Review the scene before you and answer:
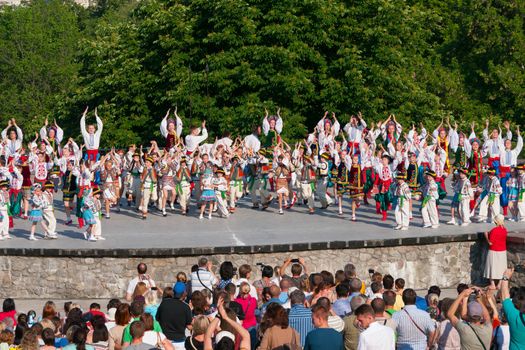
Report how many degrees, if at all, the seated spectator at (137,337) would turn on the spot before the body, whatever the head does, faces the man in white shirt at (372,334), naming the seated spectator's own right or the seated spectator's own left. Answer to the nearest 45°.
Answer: approximately 90° to the seated spectator's own right

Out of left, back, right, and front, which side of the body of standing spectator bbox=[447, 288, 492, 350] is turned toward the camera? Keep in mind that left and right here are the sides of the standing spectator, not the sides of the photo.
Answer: back

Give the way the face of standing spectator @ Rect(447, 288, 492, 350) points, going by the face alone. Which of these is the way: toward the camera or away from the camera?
away from the camera

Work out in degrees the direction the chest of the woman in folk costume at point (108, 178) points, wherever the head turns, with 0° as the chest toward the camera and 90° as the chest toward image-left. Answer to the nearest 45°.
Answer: approximately 0°

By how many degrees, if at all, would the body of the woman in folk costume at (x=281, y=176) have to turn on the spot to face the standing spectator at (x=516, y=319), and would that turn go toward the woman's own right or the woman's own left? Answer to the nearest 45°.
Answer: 0° — they already face them

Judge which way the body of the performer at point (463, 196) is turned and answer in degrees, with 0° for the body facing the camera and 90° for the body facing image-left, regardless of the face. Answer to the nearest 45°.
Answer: approximately 45°

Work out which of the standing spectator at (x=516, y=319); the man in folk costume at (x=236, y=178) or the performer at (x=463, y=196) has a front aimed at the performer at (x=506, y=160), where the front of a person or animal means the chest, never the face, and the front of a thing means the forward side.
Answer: the standing spectator

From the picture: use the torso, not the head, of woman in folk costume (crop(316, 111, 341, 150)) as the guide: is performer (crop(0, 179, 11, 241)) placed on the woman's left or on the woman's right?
on the woman's right

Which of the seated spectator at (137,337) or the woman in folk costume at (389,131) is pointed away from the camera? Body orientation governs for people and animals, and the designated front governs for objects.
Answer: the seated spectator
